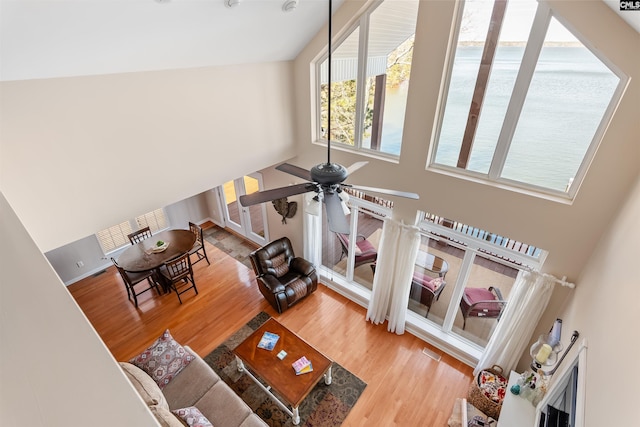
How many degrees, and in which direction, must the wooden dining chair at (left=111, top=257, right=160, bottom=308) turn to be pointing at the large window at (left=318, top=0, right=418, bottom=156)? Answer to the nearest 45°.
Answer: approximately 90° to its right

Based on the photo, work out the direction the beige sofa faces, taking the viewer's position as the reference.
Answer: facing away from the viewer and to the right of the viewer

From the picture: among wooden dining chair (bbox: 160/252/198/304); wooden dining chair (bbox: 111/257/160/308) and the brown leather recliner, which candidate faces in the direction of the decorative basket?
the brown leather recliner

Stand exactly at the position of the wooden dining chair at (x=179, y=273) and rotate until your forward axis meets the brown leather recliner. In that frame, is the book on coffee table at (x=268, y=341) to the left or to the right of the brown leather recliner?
right

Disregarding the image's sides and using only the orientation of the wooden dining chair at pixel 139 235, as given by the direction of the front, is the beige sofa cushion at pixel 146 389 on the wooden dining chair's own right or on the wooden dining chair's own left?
on the wooden dining chair's own right

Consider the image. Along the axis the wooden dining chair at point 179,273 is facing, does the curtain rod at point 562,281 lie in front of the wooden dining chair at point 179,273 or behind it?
behind

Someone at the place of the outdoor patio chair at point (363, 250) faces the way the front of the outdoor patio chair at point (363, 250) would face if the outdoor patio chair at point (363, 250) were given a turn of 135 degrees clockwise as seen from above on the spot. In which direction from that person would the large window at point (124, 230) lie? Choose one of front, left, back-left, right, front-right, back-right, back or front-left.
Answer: front-right

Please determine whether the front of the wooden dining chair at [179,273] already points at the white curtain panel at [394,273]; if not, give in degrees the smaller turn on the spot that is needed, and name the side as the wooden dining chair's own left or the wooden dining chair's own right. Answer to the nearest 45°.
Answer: approximately 180°

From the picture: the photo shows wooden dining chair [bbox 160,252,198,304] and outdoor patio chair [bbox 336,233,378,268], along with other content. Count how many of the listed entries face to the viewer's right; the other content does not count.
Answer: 1

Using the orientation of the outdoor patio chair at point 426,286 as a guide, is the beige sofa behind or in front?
behind

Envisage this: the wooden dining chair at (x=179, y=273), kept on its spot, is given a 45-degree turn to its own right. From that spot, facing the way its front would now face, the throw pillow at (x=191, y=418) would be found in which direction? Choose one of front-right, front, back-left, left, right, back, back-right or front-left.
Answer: back

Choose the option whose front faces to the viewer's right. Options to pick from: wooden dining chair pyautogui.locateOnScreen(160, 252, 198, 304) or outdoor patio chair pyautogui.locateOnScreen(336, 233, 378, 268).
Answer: the outdoor patio chair

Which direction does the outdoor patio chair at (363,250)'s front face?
to the viewer's right
